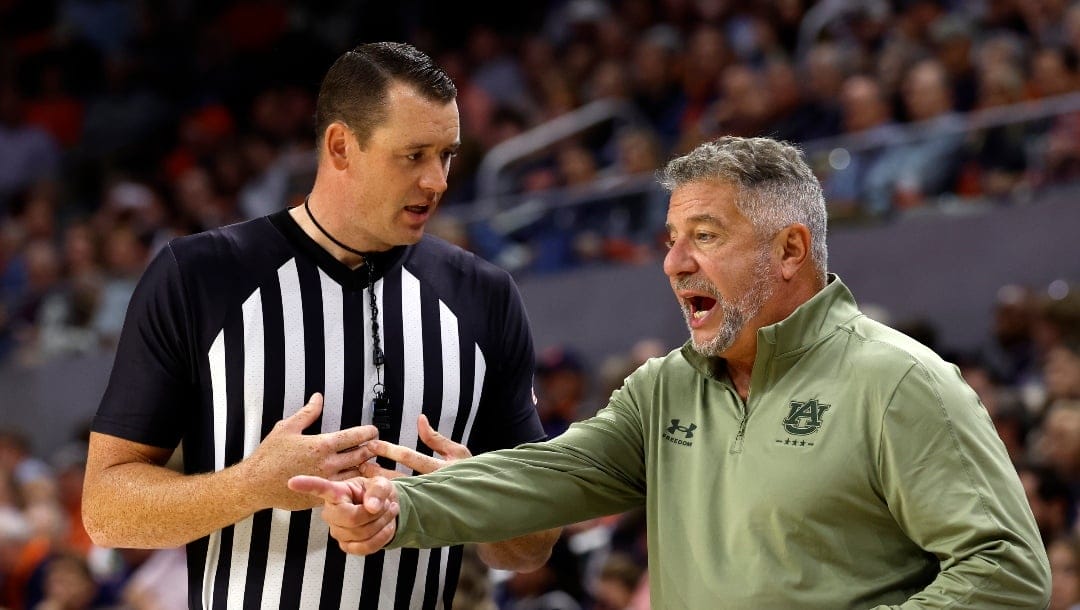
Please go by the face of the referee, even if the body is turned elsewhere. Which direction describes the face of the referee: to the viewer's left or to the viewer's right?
to the viewer's right

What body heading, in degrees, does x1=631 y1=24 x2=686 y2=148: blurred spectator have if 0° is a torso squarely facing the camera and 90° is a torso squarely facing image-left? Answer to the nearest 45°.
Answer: approximately 45°

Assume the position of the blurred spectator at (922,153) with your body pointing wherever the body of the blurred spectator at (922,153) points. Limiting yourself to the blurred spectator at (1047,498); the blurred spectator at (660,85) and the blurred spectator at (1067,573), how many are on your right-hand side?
1

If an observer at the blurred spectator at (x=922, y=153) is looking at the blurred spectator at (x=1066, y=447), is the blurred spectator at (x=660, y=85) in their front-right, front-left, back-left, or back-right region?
back-right

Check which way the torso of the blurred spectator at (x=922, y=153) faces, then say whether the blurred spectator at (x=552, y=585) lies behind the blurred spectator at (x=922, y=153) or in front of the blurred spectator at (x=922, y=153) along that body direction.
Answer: in front

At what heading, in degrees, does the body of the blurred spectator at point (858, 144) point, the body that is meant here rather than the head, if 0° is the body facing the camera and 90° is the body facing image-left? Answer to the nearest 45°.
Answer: approximately 45°

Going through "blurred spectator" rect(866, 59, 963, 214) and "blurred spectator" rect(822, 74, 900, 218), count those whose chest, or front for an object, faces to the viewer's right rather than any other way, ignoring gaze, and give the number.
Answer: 0

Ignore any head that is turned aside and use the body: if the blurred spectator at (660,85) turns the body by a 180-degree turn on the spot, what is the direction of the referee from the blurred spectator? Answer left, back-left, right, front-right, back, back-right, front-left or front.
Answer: back-right

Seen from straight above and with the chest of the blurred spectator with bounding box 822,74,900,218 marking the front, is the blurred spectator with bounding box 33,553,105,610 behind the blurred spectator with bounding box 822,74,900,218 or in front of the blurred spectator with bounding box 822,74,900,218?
in front

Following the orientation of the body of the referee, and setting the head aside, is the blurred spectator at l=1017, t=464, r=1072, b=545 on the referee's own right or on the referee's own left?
on the referee's own left
